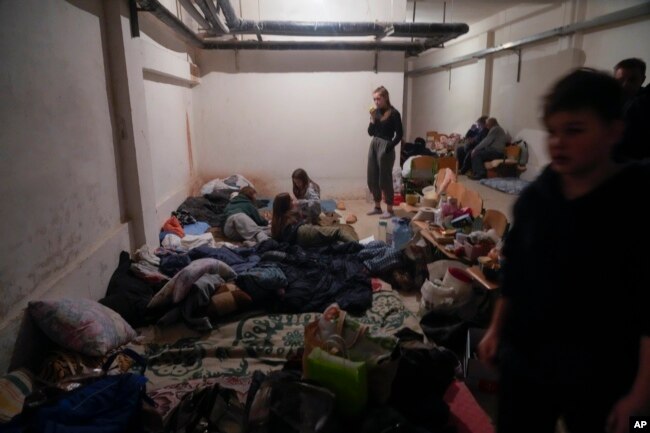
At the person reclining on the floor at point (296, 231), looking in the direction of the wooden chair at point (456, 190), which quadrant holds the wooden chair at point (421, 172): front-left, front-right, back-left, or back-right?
front-left

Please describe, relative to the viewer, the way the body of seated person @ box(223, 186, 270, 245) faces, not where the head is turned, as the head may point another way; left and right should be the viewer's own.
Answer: facing away from the viewer and to the right of the viewer

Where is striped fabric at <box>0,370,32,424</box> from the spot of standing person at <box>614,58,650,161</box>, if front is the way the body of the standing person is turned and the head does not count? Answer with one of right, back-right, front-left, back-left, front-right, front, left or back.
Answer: front

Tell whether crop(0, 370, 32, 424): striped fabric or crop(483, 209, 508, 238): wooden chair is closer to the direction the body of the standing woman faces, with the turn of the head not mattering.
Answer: the striped fabric

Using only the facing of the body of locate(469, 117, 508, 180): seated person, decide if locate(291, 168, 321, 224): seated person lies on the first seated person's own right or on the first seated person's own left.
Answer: on the first seated person's own left

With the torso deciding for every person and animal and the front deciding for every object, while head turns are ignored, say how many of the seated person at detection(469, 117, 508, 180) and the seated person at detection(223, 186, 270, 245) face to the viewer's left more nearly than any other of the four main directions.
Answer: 1

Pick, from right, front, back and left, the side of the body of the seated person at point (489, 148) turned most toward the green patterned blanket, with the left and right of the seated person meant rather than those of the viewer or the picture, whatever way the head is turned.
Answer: left

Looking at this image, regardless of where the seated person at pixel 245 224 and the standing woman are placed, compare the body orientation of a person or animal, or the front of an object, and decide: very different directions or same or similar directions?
very different directions

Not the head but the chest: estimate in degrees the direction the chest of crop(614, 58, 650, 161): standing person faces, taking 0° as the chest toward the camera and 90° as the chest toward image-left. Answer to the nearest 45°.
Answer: approximately 45°

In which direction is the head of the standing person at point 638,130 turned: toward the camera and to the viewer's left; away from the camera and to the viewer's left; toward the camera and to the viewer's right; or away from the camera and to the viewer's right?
toward the camera and to the viewer's left

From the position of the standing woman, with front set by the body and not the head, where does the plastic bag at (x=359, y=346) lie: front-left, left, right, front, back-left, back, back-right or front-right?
front-left

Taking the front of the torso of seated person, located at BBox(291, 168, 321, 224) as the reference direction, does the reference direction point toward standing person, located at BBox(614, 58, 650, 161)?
no

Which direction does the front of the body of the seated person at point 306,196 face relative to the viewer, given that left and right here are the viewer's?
facing the viewer and to the left of the viewer

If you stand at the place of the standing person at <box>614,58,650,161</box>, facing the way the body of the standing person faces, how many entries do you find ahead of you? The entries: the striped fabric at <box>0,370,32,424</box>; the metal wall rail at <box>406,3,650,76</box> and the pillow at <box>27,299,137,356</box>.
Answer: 2

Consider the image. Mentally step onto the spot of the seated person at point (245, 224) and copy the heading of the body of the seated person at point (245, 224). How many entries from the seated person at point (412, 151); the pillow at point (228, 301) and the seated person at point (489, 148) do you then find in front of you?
2

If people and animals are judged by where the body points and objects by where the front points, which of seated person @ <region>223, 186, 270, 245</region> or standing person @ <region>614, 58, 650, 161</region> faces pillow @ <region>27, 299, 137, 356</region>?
the standing person

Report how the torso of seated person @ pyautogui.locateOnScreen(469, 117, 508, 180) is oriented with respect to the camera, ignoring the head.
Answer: to the viewer's left
